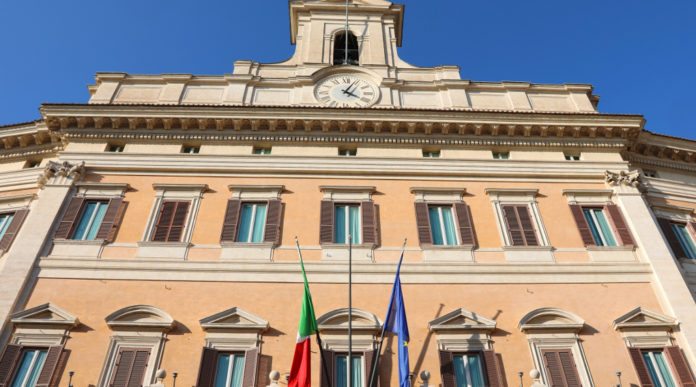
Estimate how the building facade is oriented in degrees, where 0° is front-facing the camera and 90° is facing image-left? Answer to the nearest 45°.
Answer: approximately 0°
